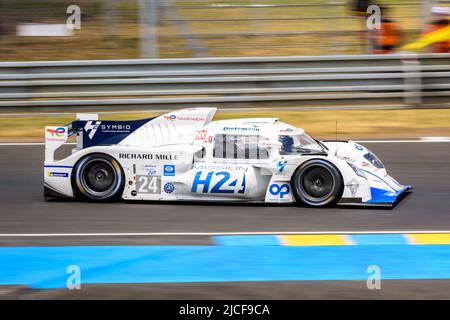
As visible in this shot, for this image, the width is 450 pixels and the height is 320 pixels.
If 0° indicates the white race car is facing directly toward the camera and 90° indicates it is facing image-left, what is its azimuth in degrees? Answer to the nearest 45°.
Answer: approximately 270°

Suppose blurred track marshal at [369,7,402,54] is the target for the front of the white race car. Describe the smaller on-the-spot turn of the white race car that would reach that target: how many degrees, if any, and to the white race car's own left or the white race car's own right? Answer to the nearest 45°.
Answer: approximately 45° to the white race car's own left

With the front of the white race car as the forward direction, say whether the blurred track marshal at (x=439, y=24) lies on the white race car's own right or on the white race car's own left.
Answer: on the white race car's own left
